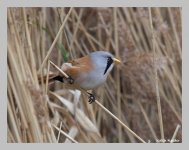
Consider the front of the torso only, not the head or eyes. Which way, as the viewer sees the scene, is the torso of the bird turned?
to the viewer's right
